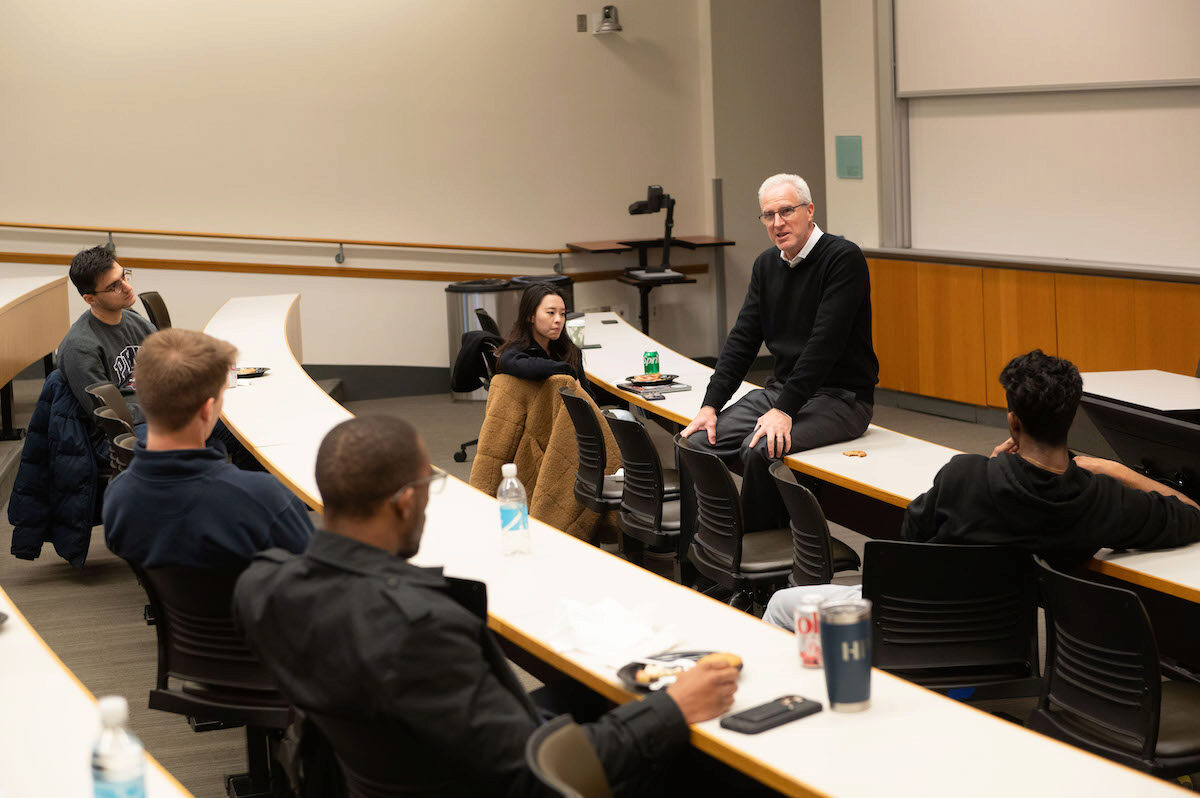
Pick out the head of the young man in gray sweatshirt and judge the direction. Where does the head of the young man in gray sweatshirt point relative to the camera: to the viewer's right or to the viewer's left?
to the viewer's right

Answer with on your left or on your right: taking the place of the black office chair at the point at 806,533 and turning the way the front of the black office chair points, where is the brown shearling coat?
on your left

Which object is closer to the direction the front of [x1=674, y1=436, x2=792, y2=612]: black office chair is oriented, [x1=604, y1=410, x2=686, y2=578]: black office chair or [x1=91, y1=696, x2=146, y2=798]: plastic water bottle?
the black office chair

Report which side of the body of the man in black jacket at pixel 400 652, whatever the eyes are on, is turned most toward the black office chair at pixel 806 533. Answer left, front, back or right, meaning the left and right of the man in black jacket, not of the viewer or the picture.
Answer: front

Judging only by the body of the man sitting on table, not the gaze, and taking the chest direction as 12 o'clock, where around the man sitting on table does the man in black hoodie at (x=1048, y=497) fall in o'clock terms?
The man in black hoodie is roughly at 10 o'clock from the man sitting on table.

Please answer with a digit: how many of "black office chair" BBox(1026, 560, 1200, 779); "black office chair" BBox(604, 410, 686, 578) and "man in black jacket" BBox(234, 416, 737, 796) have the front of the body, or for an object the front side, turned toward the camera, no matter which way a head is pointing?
0

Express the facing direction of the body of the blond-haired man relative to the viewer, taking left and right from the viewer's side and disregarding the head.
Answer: facing away from the viewer and to the right of the viewer

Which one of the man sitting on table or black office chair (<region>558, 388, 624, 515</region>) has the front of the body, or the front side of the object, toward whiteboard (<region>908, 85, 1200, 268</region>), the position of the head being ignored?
the black office chair

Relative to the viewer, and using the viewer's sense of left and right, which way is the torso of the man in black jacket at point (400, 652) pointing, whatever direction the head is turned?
facing away from the viewer and to the right of the viewer

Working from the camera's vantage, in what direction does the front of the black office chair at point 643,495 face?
facing away from the viewer and to the right of the viewer

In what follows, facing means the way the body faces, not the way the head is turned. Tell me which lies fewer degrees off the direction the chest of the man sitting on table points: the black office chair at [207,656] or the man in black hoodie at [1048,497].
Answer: the black office chair

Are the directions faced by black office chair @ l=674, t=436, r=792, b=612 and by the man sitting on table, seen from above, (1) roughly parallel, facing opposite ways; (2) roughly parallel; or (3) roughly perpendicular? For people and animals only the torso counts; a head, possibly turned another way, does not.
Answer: roughly parallel, facing opposite ways

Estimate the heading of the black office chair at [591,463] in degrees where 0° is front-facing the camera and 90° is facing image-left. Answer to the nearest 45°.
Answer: approximately 225°

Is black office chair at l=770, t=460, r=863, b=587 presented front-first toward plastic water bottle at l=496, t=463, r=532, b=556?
no

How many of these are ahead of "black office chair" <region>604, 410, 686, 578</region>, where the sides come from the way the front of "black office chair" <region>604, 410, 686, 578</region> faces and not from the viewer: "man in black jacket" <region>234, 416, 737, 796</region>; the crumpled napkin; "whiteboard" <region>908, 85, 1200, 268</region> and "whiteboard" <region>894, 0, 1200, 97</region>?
2
